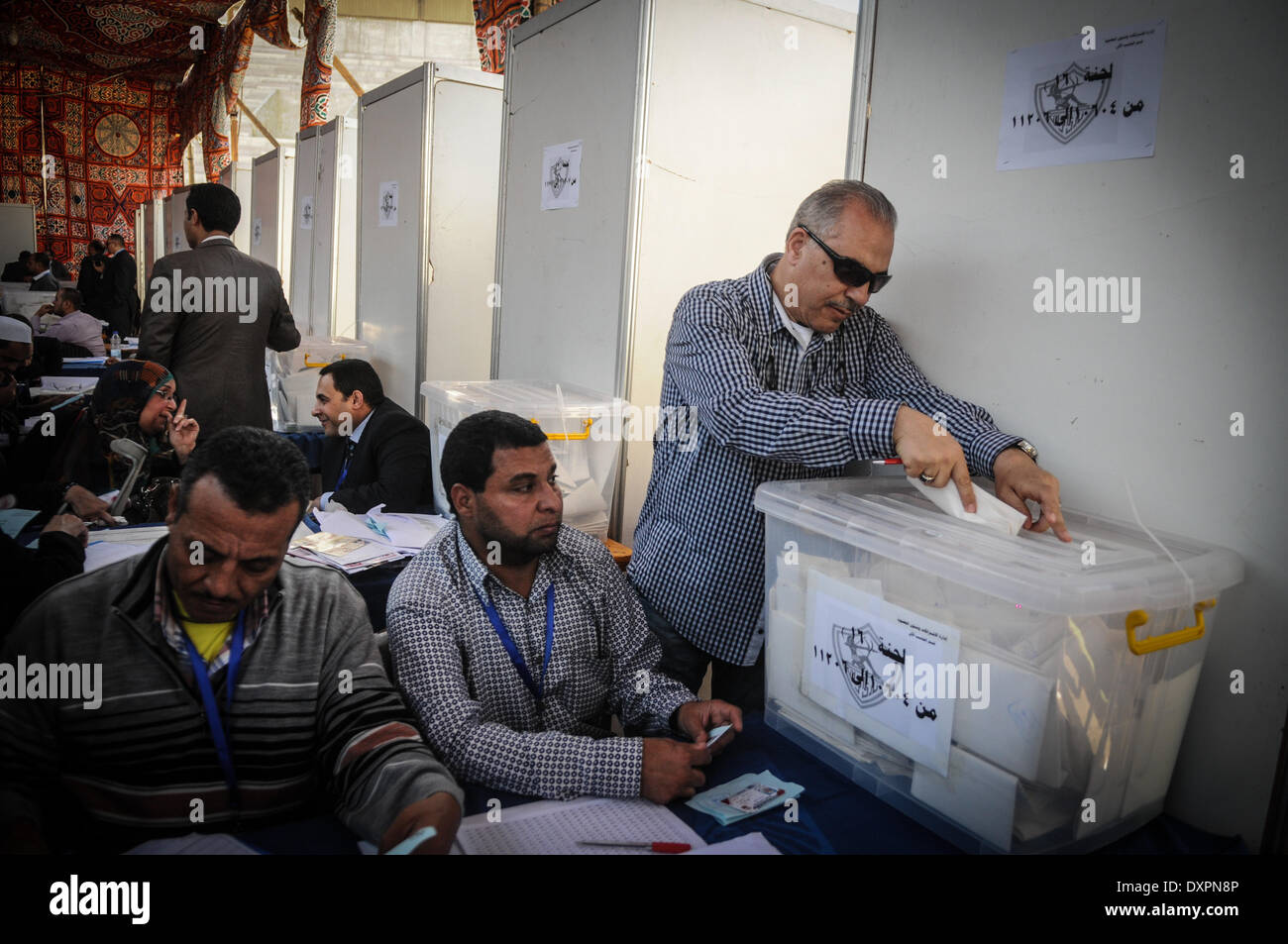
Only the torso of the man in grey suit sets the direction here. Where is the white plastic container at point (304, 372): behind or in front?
in front

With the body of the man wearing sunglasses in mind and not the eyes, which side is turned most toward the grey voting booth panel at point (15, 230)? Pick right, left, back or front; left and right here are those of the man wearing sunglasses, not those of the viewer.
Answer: back

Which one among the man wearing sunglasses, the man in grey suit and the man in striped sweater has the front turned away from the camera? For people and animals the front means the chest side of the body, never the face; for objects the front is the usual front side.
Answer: the man in grey suit

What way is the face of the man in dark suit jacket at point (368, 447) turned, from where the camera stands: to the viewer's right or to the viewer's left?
to the viewer's left

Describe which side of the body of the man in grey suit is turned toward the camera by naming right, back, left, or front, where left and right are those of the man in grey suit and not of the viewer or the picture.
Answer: back

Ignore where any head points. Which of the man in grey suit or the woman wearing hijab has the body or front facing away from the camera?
the man in grey suit

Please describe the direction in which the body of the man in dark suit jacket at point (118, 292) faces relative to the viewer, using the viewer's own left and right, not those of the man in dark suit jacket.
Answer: facing to the left of the viewer

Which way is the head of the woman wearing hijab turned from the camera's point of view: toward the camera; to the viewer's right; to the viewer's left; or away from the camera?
to the viewer's right

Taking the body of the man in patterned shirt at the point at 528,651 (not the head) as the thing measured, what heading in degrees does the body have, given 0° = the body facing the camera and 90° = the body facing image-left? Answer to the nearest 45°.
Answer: approximately 315°

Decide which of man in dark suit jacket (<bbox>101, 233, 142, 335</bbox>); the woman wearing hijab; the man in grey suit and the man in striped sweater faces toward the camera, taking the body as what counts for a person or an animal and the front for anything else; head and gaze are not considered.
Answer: the man in striped sweater

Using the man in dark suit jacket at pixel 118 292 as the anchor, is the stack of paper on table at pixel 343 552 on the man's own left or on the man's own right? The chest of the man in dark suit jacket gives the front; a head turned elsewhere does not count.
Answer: on the man's own left

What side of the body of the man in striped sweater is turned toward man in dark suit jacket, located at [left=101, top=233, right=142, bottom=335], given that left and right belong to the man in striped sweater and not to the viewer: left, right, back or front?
back

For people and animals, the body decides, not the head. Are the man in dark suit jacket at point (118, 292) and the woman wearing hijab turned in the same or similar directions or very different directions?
very different directions

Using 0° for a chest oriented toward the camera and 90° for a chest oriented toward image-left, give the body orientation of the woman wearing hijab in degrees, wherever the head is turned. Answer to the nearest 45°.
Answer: approximately 270°
